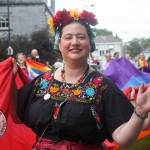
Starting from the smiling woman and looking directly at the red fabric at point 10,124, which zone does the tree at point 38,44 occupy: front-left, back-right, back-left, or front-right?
front-right

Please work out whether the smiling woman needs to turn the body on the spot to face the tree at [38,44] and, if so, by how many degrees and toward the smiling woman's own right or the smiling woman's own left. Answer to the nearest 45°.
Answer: approximately 180°

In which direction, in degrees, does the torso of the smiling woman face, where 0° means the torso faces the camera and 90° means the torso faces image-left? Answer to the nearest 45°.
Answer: approximately 0°

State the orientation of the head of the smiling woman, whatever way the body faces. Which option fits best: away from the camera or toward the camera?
toward the camera

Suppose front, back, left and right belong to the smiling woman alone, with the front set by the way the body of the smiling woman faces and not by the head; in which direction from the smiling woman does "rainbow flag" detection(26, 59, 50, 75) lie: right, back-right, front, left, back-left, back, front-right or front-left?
back

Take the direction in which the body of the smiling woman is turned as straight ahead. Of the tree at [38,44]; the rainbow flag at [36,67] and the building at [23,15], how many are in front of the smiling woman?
0

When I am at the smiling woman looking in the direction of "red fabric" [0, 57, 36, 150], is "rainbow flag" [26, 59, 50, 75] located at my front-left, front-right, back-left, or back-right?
front-right

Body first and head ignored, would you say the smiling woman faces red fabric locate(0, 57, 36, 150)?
no

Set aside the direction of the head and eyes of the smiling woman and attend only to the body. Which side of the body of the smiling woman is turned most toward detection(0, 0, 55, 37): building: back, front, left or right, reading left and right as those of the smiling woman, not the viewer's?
back
